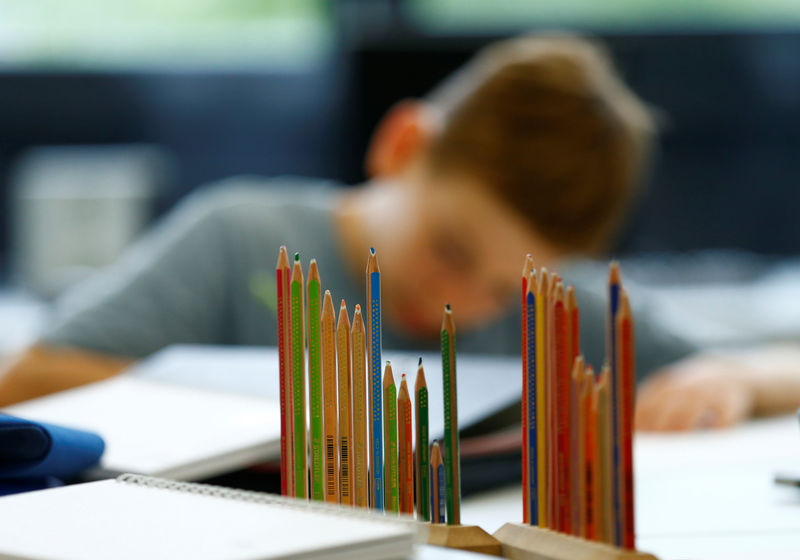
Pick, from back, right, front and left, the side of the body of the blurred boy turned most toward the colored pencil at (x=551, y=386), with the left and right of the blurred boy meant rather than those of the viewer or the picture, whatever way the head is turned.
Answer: front

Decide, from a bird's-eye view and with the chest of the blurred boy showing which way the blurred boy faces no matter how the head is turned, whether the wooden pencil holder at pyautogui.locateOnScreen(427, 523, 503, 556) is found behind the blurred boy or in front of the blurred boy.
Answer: in front

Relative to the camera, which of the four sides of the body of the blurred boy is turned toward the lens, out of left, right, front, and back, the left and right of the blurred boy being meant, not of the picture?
front

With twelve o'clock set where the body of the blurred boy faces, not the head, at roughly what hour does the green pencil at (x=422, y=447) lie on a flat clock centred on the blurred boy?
The green pencil is roughly at 12 o'clock from the blurred boy.

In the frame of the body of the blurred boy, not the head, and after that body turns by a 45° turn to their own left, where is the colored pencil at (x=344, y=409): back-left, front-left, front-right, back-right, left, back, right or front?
front-right

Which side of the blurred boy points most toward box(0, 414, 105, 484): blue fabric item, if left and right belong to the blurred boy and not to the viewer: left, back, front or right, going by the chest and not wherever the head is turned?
front

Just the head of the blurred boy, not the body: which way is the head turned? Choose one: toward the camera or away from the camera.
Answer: toward the camera

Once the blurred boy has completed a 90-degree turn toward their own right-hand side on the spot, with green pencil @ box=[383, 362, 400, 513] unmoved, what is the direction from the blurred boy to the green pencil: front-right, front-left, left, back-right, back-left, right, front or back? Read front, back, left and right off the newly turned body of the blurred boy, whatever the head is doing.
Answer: left

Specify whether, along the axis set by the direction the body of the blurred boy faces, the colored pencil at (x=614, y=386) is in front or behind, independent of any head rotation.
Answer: in front

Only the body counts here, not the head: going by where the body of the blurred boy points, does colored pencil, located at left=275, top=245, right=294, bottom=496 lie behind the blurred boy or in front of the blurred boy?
in front

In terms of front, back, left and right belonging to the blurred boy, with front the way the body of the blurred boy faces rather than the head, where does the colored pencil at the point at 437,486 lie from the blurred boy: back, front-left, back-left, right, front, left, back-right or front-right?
front

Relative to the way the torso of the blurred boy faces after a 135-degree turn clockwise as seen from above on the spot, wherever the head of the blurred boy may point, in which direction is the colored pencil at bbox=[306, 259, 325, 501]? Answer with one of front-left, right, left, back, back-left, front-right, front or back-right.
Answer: back-left

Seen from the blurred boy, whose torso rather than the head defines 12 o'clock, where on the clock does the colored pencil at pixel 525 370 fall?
The colored pencil is roughly at 12 o'clock from the blurred boy.

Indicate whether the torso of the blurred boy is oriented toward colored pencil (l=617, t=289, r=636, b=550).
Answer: yes

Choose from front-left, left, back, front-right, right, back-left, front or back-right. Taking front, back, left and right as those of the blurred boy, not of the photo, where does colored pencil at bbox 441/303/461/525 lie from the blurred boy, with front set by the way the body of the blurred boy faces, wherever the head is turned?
front
